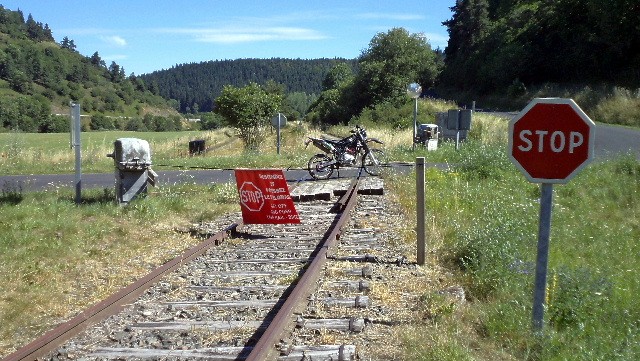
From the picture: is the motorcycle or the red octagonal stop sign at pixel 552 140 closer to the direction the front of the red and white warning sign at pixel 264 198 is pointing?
the red octagonal stop sign

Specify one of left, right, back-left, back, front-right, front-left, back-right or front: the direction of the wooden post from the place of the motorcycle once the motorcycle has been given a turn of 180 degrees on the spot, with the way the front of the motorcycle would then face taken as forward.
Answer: left

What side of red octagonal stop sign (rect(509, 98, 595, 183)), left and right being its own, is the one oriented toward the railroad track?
right

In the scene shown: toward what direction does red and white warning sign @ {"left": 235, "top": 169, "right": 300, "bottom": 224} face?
toward the camera

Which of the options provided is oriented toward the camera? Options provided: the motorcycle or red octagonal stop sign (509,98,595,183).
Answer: the red octagonal stop sign

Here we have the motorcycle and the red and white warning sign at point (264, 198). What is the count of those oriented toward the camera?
1

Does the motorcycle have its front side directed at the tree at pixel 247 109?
no

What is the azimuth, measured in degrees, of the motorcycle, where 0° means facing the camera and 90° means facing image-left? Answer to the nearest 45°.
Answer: approximately 270°

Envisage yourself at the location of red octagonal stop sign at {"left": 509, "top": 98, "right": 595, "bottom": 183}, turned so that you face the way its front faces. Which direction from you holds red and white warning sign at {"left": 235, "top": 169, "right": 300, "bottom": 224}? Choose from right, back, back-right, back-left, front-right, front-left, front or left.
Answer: back-right
